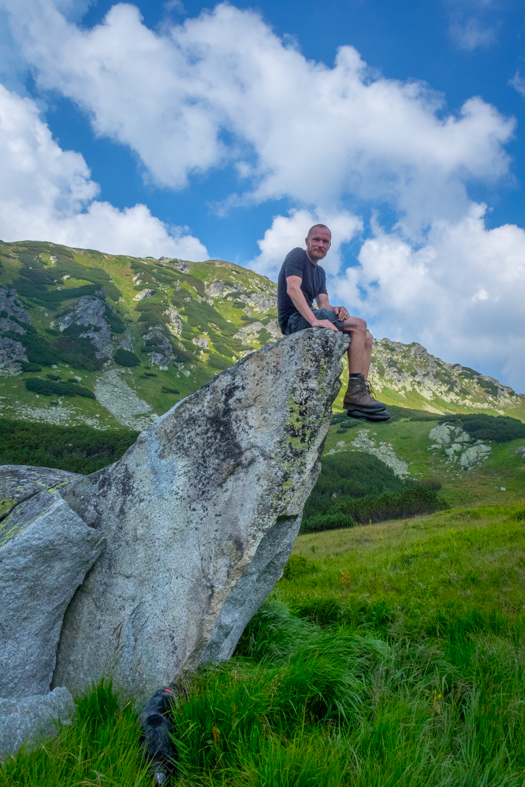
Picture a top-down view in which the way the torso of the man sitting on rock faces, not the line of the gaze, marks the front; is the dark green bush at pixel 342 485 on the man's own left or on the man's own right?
on the man's own left

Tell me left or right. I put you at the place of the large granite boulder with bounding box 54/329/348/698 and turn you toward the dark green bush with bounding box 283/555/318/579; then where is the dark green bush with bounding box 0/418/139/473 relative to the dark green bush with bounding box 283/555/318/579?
left
